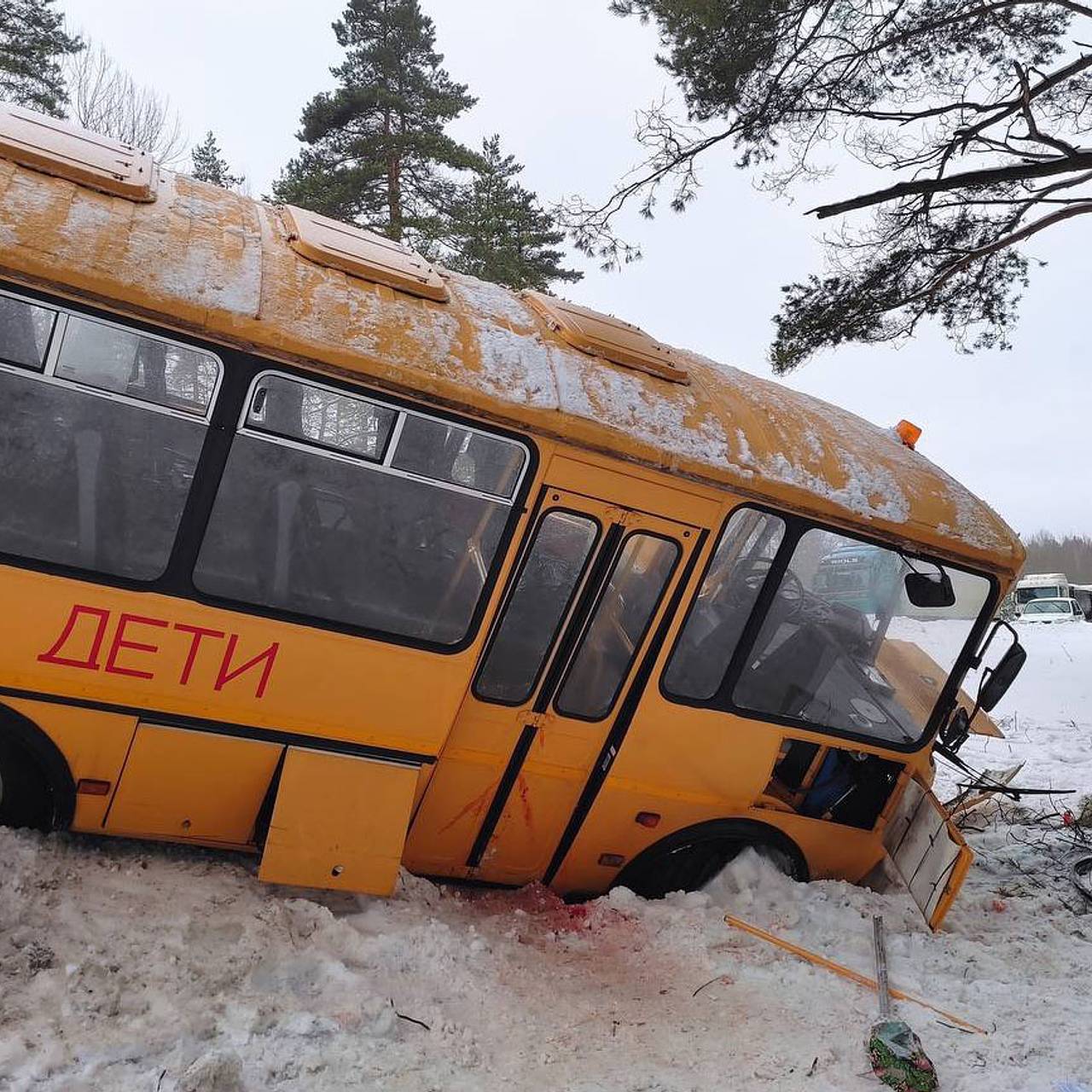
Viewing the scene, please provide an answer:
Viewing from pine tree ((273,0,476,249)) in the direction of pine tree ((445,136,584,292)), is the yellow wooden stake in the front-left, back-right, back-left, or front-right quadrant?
back-right

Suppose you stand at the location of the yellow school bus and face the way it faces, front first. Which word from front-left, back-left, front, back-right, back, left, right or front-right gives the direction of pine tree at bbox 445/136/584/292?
left

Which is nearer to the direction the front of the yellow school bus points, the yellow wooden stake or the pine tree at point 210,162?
the yellow wooden stake

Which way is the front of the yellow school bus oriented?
to the viewer's right

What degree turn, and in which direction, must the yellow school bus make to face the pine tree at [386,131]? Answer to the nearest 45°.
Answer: approximately 90° to its left

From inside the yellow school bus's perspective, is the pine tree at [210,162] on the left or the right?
on its left

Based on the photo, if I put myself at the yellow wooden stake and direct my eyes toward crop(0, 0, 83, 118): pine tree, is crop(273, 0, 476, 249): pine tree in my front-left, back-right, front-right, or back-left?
front-right

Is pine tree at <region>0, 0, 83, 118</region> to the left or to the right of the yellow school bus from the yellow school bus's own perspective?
on its left
